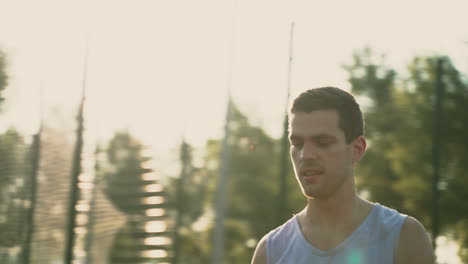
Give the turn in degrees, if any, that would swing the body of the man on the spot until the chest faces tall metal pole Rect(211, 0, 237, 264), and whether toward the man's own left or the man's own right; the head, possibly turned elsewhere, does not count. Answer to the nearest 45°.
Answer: approximately 135° to the man's own right

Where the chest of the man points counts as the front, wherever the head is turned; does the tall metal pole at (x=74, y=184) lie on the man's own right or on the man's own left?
on the man's own right

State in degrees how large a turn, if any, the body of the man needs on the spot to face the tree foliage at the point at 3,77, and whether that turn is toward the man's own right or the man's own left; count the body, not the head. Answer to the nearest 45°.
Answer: approximately 90° to the man's own right

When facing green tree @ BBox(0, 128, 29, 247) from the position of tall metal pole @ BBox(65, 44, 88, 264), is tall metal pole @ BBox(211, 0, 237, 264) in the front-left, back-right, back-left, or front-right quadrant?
back-right

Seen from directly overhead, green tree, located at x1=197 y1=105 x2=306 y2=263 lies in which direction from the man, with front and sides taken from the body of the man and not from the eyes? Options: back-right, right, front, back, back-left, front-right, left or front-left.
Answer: back-right

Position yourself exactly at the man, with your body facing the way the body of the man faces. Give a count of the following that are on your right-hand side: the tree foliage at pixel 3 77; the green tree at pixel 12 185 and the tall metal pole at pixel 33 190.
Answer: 3

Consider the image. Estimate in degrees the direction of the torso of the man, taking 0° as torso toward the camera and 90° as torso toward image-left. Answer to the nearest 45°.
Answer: approximately 45°

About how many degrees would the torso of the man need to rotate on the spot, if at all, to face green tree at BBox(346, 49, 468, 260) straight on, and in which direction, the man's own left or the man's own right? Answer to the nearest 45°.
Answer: approximately 135° to the man's own right

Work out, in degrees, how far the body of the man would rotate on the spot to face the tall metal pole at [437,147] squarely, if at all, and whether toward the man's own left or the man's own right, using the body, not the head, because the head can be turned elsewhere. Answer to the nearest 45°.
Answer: approximately 135° to the man's own right

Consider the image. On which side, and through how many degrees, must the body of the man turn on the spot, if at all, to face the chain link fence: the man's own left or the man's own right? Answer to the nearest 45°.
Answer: approximately 90° to the man's own right

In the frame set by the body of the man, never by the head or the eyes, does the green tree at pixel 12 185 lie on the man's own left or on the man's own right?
on the man's own right

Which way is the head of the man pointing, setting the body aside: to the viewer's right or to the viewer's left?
to the viewer's left
